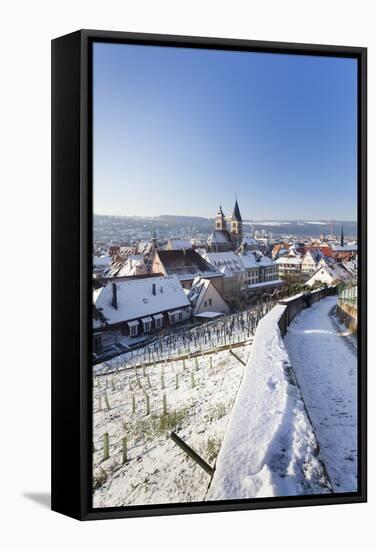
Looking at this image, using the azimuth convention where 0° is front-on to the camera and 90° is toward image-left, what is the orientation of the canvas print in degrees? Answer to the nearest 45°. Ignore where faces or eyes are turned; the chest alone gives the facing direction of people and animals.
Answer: approximately 315°

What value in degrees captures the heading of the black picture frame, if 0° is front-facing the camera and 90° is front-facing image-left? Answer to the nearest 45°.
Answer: approximately 315°
